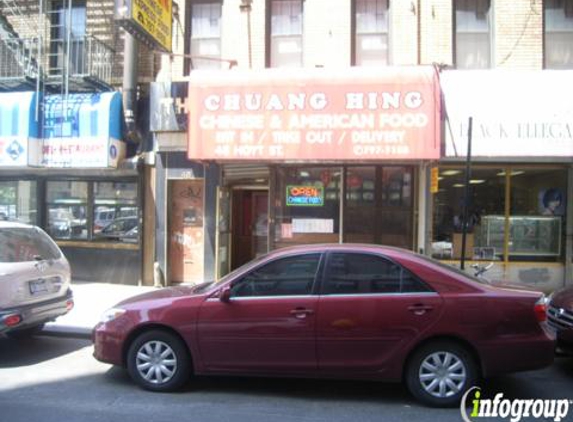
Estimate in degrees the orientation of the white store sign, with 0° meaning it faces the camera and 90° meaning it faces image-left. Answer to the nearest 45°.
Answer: approximately 0°

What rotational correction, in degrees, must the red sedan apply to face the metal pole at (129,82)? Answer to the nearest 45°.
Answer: approximately 45° to its right

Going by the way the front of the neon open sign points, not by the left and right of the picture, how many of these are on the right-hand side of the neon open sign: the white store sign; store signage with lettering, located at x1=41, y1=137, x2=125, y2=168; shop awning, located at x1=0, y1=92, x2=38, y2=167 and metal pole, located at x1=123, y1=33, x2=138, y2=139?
3

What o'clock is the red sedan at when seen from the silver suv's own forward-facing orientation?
The red sedan is roughly at 6 o'clock from the silver suv.

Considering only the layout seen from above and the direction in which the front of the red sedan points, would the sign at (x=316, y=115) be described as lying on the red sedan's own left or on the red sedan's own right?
on the red sedan's own right

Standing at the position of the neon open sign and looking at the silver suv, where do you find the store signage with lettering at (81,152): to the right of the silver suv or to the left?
right

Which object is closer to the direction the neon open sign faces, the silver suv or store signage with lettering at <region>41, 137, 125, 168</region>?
the silver suv

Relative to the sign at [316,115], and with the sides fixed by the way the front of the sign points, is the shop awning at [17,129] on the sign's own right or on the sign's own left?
on the sign's own right

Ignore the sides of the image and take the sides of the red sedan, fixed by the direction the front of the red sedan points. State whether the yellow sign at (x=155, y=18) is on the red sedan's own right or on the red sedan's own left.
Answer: on the red sedan's own right

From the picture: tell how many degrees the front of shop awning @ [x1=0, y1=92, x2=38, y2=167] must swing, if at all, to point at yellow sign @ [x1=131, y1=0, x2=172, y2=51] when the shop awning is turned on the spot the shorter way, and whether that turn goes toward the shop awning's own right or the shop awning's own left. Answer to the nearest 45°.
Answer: approximately 45° to the shop awning's own left

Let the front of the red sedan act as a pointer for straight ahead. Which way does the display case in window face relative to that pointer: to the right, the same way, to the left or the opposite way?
to the left

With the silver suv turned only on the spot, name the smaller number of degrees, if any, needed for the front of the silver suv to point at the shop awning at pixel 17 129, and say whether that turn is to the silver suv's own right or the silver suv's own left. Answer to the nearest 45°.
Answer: approximately 45° to the silver suv's own right

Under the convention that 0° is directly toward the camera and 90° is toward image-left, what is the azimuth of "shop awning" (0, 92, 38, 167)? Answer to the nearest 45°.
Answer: approximately 0°

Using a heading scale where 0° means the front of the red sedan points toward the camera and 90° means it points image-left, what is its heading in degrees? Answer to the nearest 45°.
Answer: approximately 90°
